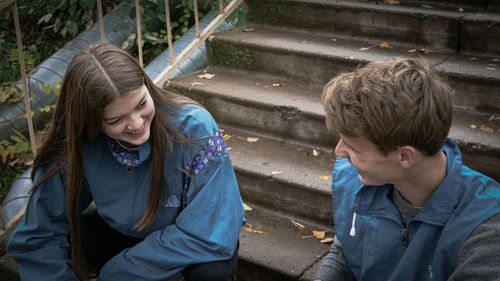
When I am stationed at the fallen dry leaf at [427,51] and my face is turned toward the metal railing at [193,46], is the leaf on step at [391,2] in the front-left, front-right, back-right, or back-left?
front-right

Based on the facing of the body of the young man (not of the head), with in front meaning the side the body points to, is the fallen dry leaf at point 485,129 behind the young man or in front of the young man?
behind

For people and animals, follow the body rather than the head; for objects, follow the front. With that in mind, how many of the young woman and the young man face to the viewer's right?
0

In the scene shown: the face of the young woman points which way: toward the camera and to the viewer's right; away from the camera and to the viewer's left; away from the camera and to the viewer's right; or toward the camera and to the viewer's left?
toward the camera and to the viewer's right

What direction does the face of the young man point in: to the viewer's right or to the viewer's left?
to the viewer's left

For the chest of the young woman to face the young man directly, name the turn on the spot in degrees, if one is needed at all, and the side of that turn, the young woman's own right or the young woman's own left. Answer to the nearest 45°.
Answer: approximately 45° to the young woman's own left

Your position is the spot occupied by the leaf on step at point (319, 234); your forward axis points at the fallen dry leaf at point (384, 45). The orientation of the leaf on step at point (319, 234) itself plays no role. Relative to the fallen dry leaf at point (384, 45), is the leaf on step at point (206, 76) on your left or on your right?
left

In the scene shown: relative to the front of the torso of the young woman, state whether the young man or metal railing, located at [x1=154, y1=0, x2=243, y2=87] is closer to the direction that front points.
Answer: the young man

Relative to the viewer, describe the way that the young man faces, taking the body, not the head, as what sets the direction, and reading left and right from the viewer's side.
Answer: facing the viewer and to the left of the viewer

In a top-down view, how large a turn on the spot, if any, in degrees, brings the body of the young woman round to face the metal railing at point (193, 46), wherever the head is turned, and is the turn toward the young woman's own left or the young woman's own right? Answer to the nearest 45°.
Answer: approximately 180°

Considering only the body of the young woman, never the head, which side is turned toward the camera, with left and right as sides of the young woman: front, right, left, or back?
front

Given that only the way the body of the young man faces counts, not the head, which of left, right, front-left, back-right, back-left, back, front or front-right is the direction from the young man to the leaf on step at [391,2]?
back-right
